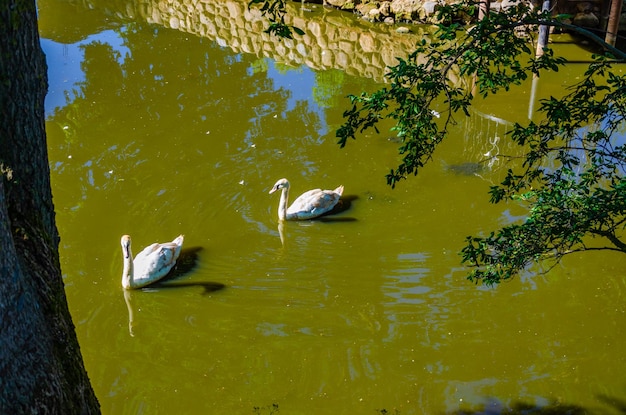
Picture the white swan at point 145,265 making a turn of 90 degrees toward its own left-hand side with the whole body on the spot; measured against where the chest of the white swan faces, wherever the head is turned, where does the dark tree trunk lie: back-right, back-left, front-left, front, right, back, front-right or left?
front-right

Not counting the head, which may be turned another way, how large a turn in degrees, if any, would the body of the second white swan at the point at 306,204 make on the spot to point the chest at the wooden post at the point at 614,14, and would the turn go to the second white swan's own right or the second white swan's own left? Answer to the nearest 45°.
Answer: approximately 135° to the second white swan's own right

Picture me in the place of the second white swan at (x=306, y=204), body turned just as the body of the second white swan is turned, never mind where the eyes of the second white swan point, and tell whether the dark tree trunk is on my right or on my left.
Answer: on my left

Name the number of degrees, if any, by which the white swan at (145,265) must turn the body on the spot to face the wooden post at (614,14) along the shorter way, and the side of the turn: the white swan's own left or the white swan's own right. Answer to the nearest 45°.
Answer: approximately 180°

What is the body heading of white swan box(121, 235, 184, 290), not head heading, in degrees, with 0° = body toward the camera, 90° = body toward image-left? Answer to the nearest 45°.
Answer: approximately 45°

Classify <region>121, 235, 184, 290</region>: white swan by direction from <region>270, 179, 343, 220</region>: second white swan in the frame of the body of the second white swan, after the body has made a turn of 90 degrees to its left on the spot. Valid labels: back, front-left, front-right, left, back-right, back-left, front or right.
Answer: front-right

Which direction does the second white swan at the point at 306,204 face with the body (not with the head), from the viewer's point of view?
to the viewer's left
